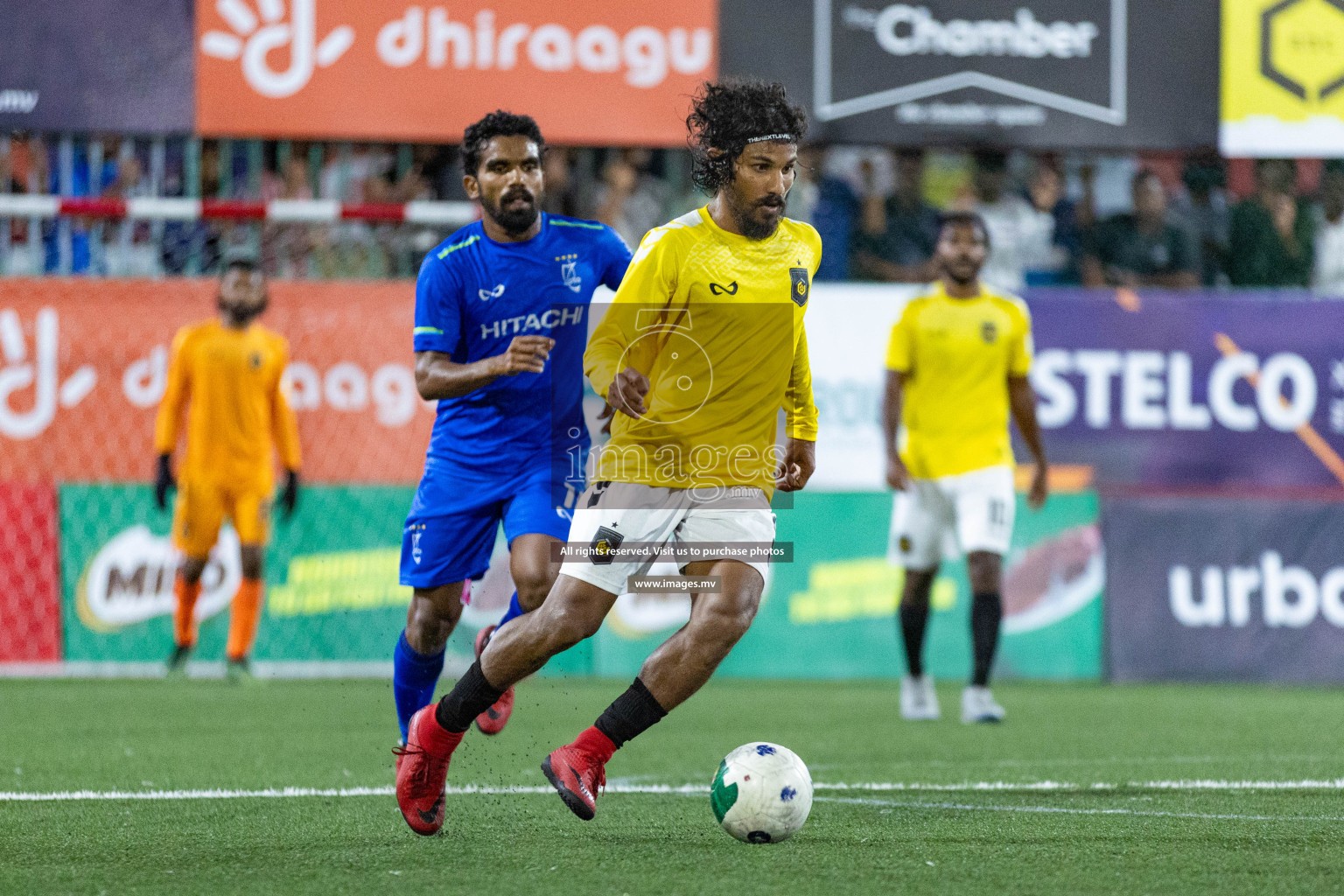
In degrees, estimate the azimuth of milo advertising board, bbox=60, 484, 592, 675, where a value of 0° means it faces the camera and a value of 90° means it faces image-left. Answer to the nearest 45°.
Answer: approximately 0°

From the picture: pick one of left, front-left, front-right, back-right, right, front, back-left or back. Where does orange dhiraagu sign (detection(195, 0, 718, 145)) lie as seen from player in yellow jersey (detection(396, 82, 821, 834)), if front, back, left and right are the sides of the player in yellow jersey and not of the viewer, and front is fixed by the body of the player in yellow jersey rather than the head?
back-left

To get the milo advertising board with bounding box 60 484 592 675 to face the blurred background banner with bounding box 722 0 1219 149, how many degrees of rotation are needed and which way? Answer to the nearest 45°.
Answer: approximately 90° to its left

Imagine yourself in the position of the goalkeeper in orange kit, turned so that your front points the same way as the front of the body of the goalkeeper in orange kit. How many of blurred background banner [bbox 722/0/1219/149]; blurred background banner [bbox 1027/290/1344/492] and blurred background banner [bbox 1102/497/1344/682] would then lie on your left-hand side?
3

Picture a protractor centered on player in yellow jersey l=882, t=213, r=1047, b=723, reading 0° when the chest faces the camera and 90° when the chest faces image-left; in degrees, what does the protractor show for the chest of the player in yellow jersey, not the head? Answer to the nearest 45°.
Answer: approximately 0°

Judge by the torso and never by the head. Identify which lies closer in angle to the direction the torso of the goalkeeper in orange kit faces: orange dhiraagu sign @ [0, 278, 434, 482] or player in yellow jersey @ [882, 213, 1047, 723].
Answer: the player in yellow jersey
